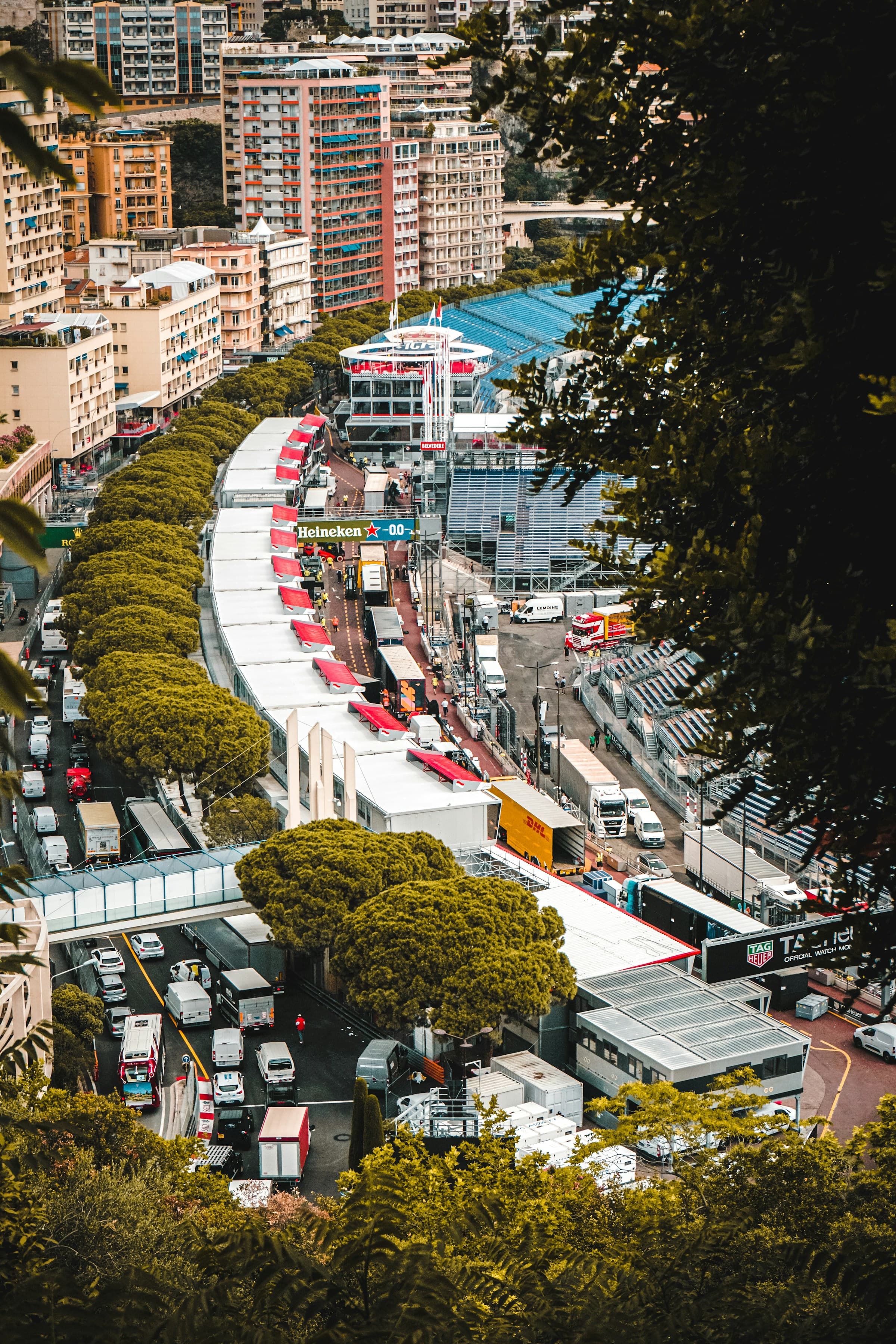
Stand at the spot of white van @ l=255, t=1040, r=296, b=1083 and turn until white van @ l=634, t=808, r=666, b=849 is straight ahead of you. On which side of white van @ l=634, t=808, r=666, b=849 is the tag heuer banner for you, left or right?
right

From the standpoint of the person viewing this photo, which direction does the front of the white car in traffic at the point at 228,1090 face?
facing away from the viewer

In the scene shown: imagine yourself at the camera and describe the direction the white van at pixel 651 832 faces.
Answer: facing the viewer and to the right of the viewer

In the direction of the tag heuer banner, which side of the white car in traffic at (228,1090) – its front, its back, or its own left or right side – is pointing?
right

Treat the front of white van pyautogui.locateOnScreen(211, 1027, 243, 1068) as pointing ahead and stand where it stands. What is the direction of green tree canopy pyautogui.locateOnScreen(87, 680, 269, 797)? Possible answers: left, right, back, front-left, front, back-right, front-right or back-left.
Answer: front

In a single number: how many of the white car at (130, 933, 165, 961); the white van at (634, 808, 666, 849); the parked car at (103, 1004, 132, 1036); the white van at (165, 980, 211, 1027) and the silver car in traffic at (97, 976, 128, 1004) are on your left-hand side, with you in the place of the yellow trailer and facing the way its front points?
4

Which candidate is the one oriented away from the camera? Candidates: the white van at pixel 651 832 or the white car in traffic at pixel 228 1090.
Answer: the white car in traffic

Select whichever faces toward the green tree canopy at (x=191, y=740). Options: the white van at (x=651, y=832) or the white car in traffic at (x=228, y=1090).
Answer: the white car in traffic

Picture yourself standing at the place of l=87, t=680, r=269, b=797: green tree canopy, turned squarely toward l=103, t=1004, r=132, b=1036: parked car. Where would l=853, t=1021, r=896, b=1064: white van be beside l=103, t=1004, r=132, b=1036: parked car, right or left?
left

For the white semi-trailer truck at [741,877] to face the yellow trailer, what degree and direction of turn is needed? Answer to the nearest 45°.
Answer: approximately 135° to its right

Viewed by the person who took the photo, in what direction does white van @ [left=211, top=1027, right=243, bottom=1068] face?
facing away from the viewer

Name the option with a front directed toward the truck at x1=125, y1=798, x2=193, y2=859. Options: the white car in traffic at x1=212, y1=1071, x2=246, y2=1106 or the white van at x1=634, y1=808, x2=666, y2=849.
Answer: the white car in traffic

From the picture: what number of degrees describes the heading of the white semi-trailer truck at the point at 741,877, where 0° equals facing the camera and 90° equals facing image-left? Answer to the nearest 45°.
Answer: approximately 315°

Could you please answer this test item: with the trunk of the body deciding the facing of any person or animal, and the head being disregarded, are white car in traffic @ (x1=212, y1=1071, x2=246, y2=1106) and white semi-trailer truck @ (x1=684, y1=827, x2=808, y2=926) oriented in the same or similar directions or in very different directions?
very different directions

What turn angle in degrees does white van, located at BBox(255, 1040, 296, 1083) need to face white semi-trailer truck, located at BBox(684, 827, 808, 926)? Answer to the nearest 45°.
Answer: approximately 45° to its right
